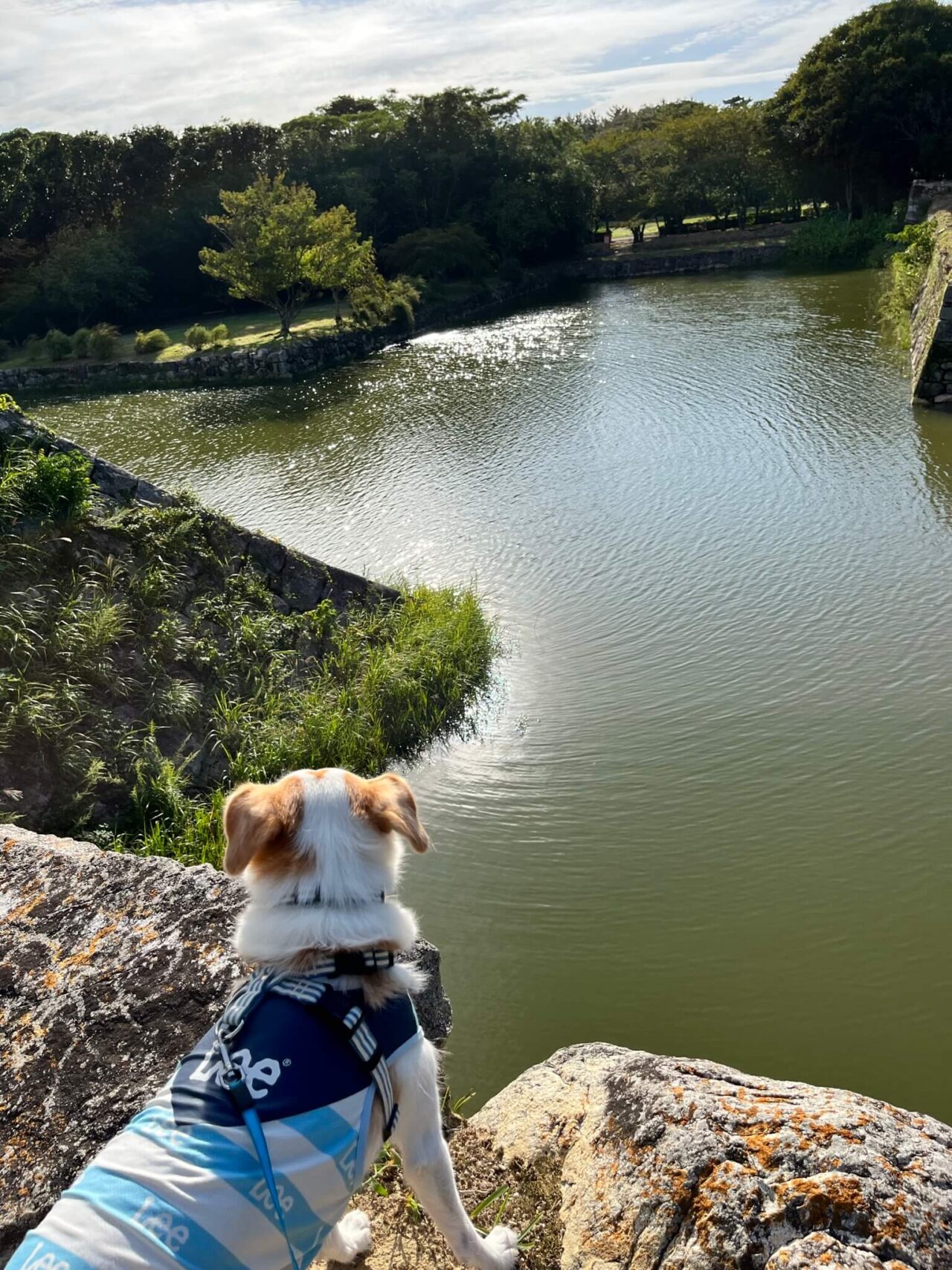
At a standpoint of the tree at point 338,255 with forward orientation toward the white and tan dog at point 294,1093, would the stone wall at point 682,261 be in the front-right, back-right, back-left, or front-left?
back-left

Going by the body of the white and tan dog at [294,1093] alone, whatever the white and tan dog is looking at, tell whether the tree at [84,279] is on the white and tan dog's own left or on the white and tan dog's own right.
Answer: on the white and tan dog's own left

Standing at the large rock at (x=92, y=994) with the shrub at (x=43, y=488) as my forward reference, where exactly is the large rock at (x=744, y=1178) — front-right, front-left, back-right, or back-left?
back-right

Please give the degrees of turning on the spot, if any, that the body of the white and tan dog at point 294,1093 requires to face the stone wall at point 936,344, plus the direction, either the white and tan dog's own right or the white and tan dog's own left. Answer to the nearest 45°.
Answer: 0° — it already faces it

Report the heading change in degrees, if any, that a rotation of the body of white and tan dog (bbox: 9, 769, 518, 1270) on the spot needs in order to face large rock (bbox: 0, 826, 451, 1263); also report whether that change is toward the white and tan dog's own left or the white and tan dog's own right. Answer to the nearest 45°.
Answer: approximately 90° to the white and tan dog's own left

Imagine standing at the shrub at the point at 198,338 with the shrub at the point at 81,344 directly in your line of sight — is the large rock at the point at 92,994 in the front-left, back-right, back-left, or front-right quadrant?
back-left

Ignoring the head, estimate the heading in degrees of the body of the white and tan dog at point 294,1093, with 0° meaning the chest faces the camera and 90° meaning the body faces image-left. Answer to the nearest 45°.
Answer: approximately 225°

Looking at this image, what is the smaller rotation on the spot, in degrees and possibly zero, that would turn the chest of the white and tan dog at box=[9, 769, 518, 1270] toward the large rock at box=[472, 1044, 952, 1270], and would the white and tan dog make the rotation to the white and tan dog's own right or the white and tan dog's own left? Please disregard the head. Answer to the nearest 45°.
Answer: approximately 45° to the white and tan dog's own right

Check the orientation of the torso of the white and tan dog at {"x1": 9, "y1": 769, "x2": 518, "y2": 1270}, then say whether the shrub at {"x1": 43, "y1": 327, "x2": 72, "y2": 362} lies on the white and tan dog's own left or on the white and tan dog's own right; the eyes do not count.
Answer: on the white and tan dog's own left
